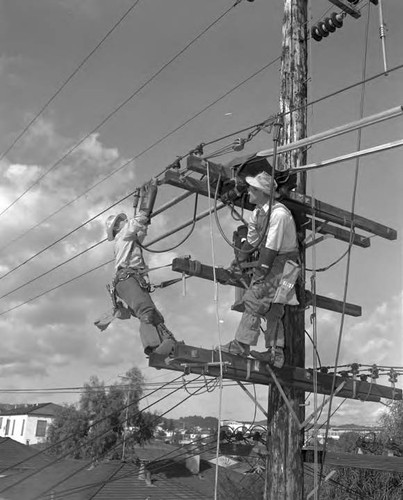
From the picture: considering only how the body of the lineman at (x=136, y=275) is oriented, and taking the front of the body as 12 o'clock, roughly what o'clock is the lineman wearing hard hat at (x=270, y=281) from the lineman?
The lineman wearing hard hat is roughly at 1 o'clock from the lineman.

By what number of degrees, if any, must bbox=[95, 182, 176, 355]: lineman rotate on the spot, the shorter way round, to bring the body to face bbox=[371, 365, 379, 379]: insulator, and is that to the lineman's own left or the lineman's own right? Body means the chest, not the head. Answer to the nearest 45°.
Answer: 0° — they already face it

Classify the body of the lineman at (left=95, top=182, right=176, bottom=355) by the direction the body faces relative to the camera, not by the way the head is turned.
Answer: to the viewer's right

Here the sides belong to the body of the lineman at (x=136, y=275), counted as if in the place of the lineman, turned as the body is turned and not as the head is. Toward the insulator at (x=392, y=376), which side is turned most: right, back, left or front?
front

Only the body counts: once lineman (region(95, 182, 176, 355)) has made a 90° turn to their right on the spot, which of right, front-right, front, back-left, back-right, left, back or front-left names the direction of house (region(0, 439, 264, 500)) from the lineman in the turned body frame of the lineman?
back

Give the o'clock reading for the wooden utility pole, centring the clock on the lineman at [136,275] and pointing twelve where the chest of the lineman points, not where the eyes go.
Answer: The wooden utility pole is roughly at 12 o'clock from the lineman.
